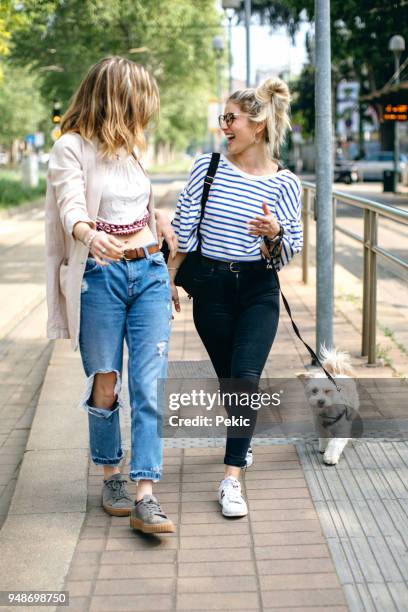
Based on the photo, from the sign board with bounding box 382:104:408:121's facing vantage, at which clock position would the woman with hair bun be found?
The woman with hair bun is roughly at 12 o'clock from the sign board.

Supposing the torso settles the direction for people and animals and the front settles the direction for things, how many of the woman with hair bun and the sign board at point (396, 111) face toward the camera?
2

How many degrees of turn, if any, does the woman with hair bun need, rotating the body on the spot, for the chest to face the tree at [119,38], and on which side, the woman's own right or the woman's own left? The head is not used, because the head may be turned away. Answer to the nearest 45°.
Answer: approximately 180°

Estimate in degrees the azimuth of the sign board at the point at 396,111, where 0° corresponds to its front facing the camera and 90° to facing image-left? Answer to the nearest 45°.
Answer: approximately 0°

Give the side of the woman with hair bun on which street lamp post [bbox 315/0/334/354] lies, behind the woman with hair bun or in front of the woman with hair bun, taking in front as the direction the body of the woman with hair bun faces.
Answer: behind

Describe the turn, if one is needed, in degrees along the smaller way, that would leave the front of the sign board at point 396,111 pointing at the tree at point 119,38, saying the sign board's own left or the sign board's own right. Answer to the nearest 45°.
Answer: approximately 135° to the sign board's own right

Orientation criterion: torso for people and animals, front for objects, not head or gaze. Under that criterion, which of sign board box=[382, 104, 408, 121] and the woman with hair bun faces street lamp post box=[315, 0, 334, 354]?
the sign board

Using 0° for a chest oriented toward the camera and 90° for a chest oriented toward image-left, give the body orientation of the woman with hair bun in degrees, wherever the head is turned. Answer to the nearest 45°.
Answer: approximately 0°

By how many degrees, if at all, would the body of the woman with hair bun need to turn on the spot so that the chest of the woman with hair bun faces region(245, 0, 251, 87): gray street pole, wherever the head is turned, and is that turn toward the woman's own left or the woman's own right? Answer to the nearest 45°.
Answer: approximately 180°

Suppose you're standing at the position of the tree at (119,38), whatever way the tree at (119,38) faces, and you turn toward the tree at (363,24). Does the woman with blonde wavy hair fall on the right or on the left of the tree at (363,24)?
right
